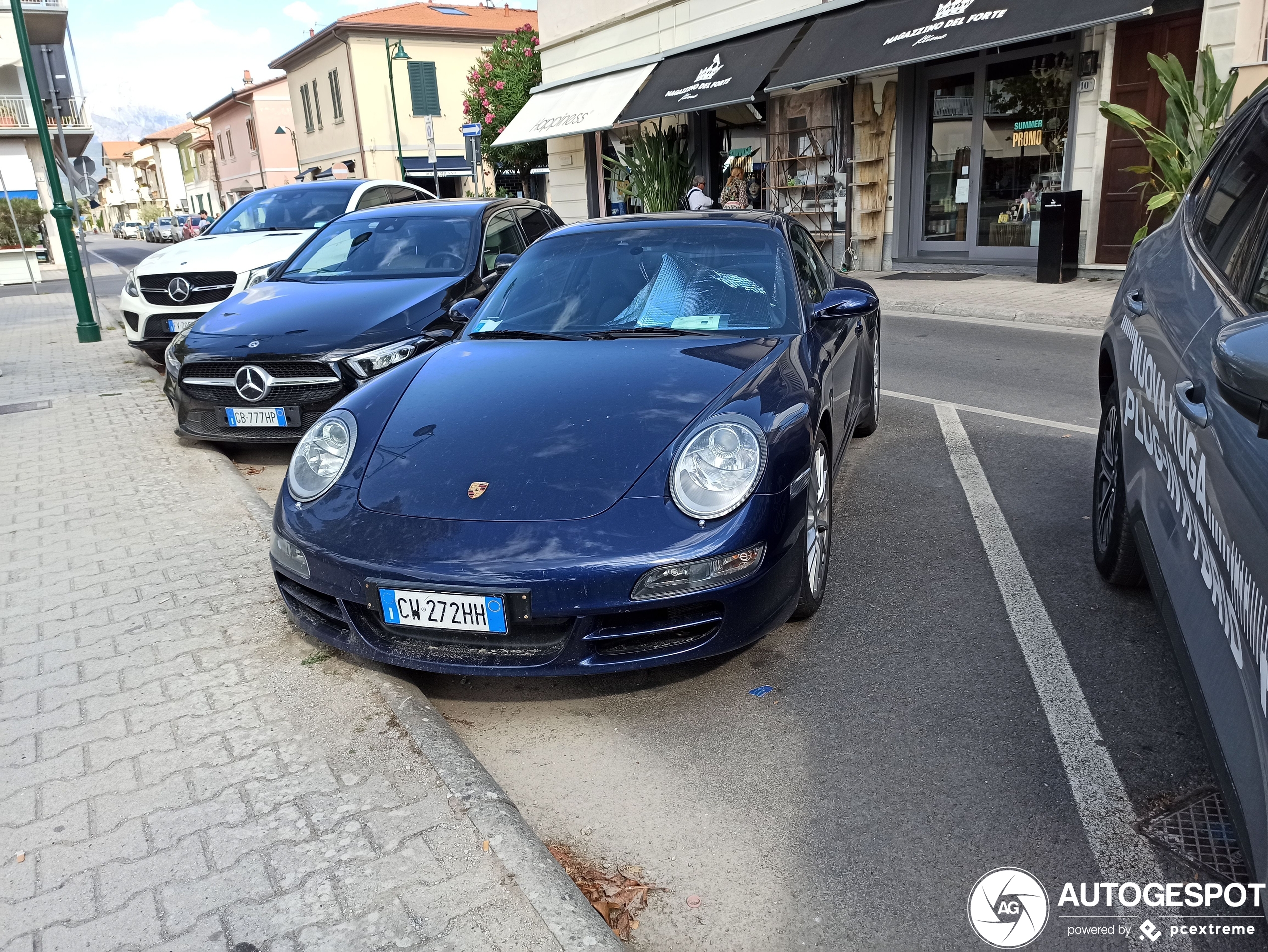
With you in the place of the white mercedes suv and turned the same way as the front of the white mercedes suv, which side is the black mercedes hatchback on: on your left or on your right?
on your left

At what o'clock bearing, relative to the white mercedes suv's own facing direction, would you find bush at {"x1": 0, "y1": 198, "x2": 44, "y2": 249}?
The bush is roughly at 4 o'clock from the white mercedes suv.

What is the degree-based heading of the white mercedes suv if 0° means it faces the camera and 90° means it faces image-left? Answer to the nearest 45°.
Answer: approximately 45°

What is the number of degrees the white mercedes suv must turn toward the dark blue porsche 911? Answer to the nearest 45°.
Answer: approximately 45° to its left

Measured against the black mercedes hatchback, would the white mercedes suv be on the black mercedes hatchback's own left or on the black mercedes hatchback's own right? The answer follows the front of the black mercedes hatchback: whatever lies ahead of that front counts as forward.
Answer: on the black mercedes hatchback's own right

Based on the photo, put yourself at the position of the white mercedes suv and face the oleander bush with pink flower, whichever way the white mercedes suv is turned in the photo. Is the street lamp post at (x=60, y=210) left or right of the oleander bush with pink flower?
left

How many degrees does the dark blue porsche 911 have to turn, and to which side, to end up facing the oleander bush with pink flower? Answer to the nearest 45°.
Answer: approximately 135° to its right

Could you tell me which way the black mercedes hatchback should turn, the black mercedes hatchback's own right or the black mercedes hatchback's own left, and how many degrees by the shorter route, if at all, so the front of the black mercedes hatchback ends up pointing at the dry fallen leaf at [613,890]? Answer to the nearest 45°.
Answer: approximately 45° to the black mercedes hatchback's own left

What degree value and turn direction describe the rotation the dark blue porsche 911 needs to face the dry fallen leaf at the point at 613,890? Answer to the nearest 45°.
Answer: approximately 45° to its left

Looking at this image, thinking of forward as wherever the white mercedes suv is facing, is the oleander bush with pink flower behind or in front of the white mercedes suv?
behind

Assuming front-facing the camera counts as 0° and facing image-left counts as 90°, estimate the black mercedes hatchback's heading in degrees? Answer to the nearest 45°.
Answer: approximately 45°
